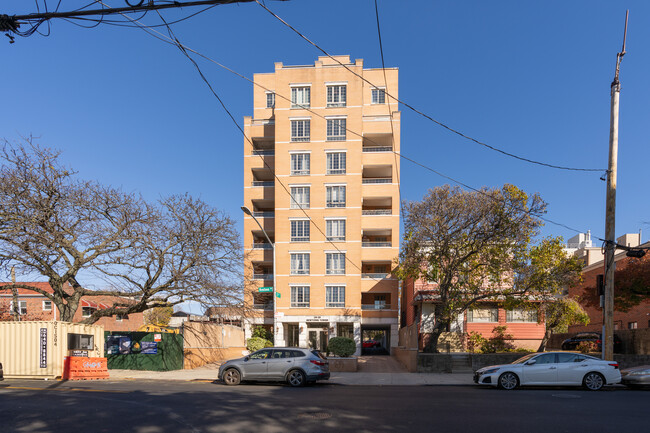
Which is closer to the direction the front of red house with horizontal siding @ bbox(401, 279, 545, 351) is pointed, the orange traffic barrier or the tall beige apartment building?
the orange traffic barrier

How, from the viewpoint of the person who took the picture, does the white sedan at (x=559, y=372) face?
facing to the left of the viewer

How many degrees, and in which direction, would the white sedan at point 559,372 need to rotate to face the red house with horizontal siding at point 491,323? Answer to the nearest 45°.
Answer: approximately 90° to its right

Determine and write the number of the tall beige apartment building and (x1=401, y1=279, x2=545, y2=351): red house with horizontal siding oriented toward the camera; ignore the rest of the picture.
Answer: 2
